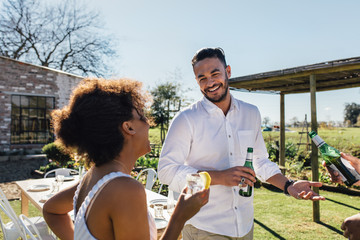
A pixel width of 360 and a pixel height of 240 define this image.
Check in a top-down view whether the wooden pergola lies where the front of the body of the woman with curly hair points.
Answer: yes

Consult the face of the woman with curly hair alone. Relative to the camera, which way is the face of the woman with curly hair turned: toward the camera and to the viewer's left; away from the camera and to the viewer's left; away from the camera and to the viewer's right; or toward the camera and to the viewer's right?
away from the camera and to the viewer's right

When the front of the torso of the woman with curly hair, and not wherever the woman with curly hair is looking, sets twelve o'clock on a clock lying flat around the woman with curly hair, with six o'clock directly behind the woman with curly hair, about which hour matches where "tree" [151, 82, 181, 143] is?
The tree is roughly at 11 o'clock from the woman with curly hair.

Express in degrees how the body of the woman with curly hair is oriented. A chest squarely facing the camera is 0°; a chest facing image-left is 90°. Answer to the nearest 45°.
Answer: approximately 225°

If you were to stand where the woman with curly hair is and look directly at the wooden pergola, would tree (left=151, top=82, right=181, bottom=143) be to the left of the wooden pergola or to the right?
left

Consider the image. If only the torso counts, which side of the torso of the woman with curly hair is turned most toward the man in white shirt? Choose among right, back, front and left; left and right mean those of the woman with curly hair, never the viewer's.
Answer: front
